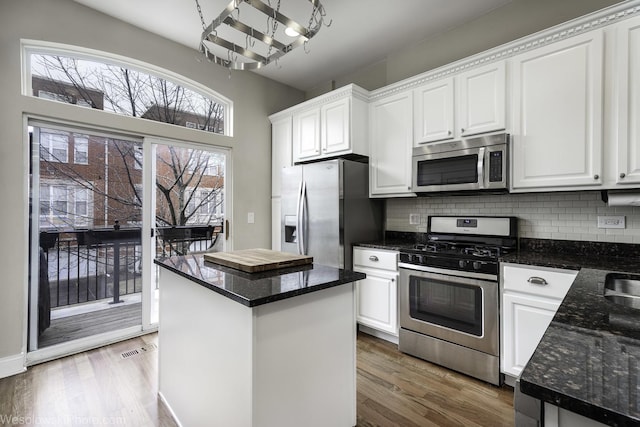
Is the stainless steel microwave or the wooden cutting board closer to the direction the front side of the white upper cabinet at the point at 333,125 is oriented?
the wooden cutting board

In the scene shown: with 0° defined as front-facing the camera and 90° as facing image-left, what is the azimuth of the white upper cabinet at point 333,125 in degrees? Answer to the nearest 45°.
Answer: approximately 45°

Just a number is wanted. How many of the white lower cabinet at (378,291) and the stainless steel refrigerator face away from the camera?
0

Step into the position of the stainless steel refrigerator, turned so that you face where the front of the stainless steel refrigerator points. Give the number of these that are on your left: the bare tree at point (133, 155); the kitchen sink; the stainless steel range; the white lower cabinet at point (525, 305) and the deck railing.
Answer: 3

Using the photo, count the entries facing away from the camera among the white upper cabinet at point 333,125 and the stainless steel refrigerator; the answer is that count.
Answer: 0

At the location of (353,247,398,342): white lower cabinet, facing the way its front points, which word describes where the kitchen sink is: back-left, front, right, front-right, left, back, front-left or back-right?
left

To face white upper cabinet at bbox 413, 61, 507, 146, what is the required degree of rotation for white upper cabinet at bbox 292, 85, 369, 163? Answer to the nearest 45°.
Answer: approximately 90° to its left

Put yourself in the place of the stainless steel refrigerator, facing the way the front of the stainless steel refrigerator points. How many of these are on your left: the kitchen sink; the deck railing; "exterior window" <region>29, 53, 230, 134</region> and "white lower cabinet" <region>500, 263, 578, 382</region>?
2

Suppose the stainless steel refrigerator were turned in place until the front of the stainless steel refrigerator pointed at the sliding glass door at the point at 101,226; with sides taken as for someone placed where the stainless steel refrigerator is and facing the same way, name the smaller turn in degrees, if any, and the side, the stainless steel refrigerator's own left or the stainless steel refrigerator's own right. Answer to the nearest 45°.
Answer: approximately 45° to the stainless steel refrigerator's own right

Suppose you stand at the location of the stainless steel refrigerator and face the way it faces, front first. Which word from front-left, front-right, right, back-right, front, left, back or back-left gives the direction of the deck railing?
front-right
